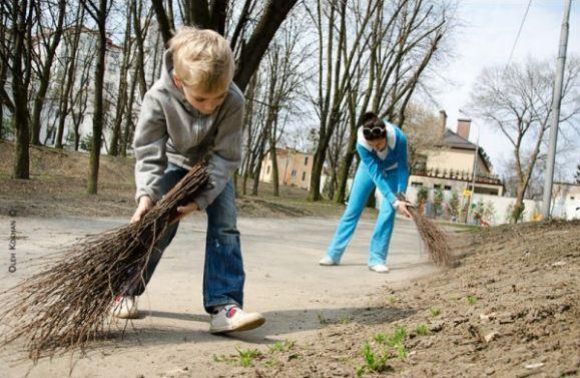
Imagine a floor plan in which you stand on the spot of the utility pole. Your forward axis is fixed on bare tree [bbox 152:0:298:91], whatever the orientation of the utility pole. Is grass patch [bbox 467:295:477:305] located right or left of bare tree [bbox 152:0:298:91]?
left

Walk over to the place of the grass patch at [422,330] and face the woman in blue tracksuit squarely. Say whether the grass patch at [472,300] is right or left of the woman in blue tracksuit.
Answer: right

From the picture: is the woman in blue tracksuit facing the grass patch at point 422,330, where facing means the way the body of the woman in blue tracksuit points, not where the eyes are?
yes

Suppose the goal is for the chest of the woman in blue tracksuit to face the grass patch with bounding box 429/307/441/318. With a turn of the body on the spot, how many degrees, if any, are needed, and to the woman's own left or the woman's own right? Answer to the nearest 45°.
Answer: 0° — they already face it

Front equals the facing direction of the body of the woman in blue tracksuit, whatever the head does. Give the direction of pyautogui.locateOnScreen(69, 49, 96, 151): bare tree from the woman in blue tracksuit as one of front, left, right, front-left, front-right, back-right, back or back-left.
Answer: back-right

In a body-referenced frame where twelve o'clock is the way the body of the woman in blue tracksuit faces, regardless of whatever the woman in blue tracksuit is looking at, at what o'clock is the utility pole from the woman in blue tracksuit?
The utility pole is roughly at 7 o'clock from the woman in blue tracksuit.

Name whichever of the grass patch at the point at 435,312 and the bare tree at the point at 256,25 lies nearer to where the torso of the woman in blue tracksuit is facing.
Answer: the grass patch

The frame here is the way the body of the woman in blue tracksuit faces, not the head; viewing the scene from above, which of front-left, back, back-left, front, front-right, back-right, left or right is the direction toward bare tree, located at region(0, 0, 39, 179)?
back-right

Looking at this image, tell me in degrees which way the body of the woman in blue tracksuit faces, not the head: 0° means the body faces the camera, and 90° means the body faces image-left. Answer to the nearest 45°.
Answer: approximately 0°

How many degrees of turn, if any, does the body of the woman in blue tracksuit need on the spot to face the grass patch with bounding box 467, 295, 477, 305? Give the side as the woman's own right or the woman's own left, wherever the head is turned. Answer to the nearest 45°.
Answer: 0° — they already face it

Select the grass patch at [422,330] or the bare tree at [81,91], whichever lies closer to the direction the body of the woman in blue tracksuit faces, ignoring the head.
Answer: the grass patch
